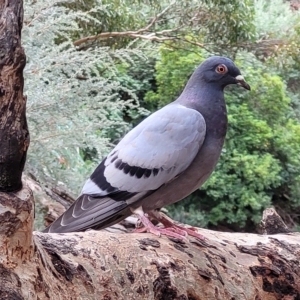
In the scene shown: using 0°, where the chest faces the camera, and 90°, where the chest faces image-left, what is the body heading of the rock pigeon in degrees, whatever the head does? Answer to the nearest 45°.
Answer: approximately 270°

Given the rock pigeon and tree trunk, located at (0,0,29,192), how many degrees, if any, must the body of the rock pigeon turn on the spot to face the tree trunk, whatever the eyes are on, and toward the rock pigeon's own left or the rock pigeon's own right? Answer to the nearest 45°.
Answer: approximately 135° to the rock pigeon's own right
